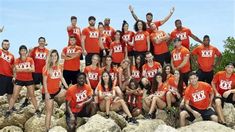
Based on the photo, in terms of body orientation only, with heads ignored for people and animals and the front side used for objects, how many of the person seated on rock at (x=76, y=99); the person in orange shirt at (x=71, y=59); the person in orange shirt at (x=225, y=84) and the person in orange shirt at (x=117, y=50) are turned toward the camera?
4

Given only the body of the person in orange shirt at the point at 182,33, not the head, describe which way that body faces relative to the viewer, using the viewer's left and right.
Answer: facing the viewer

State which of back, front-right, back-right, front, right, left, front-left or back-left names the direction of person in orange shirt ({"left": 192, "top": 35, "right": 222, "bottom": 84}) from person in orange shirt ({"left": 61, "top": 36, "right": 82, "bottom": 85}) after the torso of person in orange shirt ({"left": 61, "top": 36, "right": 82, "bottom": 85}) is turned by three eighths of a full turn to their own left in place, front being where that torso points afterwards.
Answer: front-right

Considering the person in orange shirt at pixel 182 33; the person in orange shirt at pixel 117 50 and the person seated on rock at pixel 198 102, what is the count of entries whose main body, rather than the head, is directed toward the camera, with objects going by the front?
3

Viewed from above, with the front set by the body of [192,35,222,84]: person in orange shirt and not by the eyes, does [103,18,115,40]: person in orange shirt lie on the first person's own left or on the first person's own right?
on the first person's own right

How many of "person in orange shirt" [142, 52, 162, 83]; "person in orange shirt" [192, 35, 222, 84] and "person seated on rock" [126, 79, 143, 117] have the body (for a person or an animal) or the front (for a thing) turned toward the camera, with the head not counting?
3

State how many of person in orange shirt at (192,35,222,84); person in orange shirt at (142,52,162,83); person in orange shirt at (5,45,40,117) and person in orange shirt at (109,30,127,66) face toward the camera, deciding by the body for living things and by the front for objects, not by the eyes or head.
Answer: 4

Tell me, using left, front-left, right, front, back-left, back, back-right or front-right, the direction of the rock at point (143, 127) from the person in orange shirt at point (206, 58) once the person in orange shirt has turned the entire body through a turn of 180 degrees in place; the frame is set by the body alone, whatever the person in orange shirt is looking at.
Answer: back-left

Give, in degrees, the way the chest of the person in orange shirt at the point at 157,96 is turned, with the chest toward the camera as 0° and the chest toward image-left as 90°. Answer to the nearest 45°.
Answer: approximately 45°

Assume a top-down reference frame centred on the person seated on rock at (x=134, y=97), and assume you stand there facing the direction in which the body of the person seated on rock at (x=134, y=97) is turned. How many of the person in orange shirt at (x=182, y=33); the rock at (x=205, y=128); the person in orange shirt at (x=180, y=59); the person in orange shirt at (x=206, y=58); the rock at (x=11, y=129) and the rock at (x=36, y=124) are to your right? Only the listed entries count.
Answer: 2

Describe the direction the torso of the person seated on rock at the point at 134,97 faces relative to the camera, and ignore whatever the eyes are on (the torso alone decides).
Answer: toward the camera
